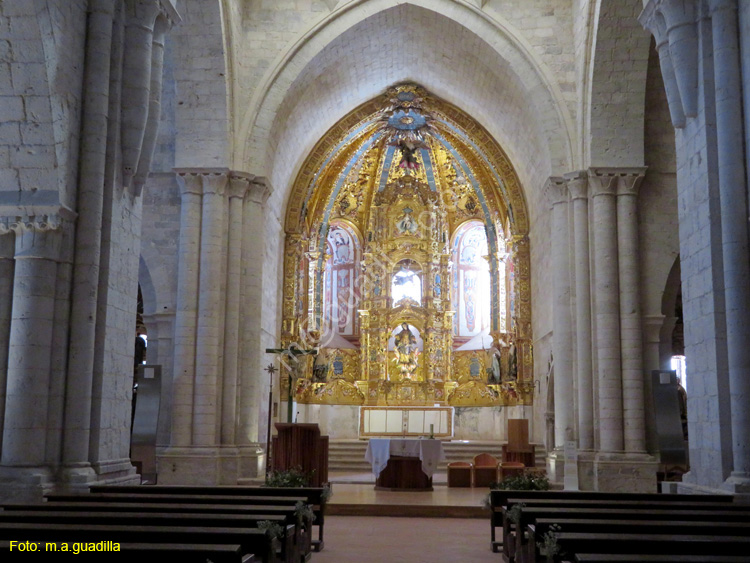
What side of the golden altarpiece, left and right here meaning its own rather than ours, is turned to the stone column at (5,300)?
front

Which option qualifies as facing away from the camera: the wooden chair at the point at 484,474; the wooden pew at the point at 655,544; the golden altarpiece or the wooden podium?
the wooden pew

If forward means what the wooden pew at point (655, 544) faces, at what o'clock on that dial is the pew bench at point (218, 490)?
The pew bench is roughly at 10 o'clock from the wooden pew.

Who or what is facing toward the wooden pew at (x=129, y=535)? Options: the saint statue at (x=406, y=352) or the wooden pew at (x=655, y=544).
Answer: the saint statue

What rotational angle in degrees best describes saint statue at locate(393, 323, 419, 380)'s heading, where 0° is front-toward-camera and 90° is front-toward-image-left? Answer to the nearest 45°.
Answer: approximately 0°

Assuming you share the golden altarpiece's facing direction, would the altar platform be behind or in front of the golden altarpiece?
in front

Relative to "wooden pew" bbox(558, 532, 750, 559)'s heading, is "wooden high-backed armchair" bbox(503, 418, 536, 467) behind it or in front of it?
in front

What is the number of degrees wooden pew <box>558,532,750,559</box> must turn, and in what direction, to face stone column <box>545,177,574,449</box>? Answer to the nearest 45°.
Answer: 0° — it already faces it

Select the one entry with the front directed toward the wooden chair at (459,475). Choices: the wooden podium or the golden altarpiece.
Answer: the golden altarpiece

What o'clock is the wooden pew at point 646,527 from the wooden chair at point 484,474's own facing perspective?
The wooden pew is roughly at 12 o'clock from the wooden chair.

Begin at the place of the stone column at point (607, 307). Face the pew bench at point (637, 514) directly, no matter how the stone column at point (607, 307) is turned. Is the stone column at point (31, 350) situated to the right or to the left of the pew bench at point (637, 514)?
right
